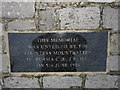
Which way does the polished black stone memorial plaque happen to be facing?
toward the camera
